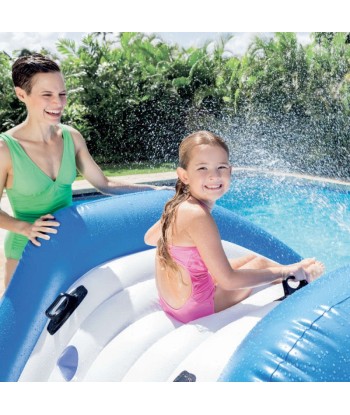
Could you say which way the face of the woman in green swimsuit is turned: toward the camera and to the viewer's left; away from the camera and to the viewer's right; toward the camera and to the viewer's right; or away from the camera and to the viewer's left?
toward the camera and to the viewer's right

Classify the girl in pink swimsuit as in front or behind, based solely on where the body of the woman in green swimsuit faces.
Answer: in front

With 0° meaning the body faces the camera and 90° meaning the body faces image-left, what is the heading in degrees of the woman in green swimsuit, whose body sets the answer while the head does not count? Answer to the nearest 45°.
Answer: approximately 315°

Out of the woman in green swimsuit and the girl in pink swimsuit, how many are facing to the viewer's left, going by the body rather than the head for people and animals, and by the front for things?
0
